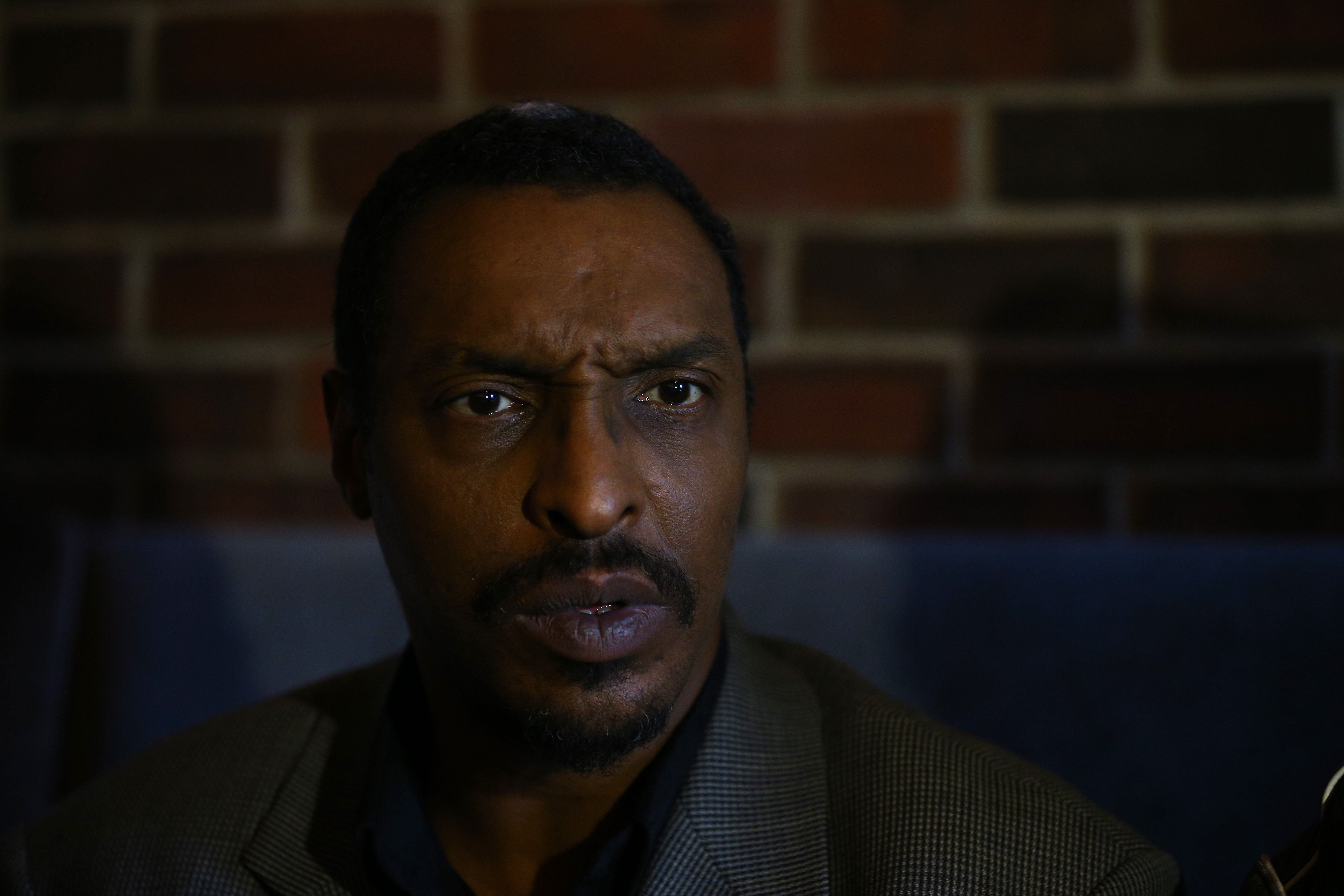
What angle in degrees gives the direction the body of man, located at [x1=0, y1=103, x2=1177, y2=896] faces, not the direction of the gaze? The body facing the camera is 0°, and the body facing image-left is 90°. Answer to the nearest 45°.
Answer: approximately 0°
